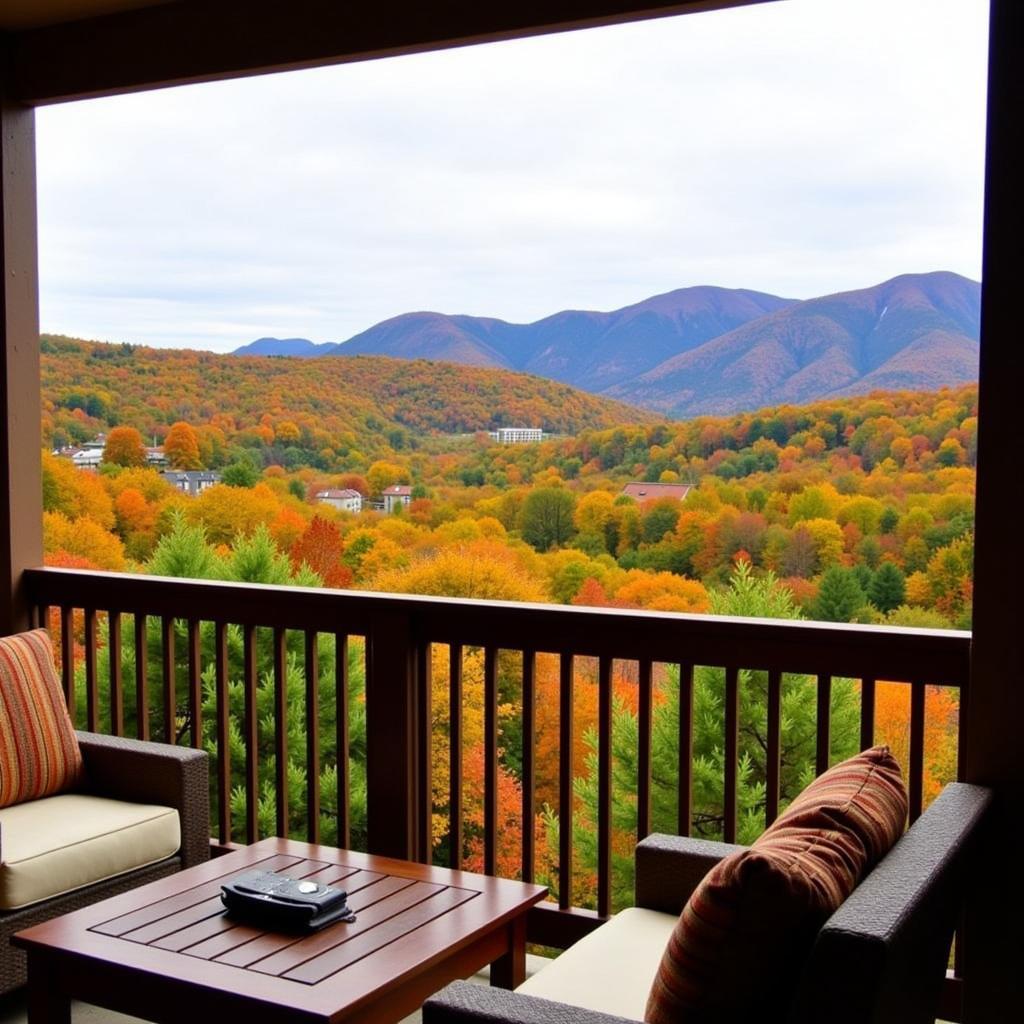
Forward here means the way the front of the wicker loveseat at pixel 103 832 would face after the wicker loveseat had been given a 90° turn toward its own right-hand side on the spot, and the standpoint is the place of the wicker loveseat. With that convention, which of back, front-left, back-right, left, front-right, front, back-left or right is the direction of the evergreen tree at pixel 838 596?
back

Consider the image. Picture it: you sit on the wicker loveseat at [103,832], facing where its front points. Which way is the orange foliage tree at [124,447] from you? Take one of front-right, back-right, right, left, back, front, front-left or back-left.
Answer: back-left

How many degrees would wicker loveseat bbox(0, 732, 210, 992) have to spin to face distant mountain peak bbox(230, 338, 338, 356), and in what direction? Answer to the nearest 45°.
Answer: approximately 135° to its left

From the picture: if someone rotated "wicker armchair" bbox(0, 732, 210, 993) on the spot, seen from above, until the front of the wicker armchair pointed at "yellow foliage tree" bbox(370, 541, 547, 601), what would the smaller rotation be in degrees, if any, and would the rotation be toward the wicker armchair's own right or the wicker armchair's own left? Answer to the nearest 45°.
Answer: approximately 135° to the wicker armchair's own left

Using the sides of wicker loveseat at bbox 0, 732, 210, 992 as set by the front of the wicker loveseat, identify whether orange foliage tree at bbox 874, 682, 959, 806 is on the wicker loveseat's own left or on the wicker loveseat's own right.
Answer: on the wicker loveseat's own left

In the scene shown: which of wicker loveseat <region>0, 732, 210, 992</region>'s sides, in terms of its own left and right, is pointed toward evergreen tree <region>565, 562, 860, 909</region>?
left

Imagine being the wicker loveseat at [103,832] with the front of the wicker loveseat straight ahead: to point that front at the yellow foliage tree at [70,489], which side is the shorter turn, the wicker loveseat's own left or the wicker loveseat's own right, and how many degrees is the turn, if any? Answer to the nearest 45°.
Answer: approximately 135° to the wicker loveseat's own left

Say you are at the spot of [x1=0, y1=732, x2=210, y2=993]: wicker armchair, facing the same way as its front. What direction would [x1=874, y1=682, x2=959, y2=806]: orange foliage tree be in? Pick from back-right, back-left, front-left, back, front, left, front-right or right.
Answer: left

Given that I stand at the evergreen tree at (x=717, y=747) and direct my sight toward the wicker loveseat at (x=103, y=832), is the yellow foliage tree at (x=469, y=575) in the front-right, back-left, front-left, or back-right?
back-right

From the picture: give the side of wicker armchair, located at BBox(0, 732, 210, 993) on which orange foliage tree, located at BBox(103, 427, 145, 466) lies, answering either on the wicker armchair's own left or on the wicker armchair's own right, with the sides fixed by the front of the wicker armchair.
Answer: on the wicker armchair's own left

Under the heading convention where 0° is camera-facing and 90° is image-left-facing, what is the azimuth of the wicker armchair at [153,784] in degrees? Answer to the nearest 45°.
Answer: approximately 315°
